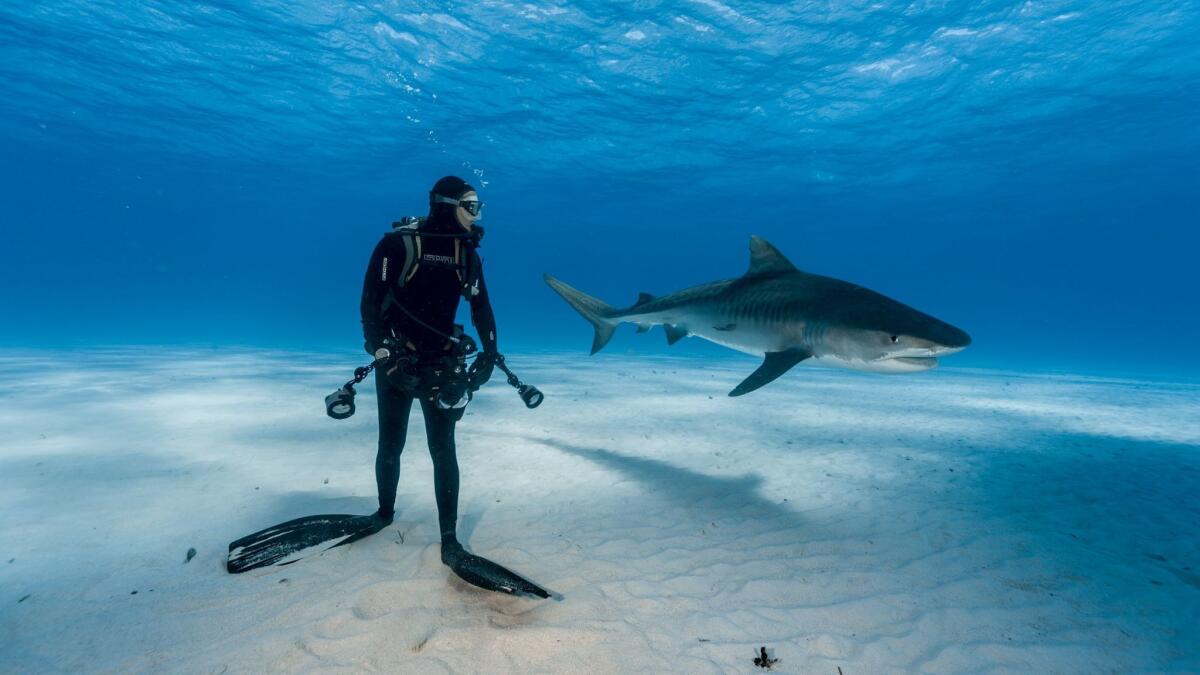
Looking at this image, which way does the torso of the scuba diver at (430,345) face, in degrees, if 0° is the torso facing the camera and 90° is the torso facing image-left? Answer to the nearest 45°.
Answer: approximately 315°

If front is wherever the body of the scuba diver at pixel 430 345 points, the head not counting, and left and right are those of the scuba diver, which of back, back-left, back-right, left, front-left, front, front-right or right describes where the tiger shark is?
front-left

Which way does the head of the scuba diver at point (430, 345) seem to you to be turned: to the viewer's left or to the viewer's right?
to the viewer's right
